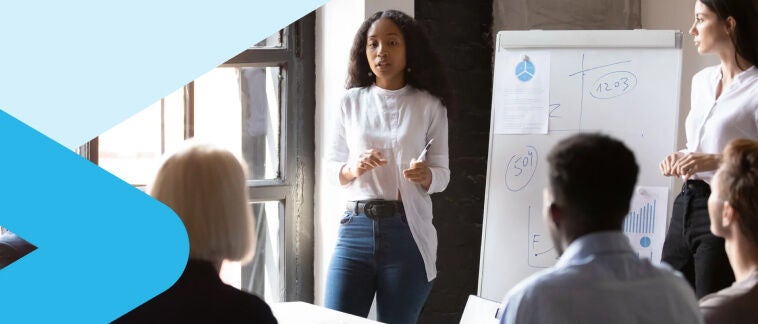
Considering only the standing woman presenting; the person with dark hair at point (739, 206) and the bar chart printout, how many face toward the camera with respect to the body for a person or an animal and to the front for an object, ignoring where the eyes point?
2

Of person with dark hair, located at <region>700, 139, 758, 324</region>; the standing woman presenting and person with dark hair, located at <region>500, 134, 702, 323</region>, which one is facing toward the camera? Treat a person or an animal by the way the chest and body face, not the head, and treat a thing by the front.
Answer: the standing woman presenting

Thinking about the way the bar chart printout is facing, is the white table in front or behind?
in front

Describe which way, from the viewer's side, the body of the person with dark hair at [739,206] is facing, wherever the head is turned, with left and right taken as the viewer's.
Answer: facing away from the viewer and to the left of the viewer

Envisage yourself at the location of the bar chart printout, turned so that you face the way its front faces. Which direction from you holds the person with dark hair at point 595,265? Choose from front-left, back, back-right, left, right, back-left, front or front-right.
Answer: front

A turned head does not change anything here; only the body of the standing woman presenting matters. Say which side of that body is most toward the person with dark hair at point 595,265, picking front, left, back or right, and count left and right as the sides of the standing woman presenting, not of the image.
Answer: front

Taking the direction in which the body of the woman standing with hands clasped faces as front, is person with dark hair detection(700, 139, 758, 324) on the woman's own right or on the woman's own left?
on the woman's own left

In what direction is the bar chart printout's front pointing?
toward the camera

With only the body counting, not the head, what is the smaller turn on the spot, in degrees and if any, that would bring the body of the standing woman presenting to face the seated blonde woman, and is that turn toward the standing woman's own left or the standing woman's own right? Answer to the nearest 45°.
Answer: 0° — they already face them

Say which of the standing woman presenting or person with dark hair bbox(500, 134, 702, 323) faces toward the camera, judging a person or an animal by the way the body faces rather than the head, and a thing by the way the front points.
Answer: the standing woman presenting

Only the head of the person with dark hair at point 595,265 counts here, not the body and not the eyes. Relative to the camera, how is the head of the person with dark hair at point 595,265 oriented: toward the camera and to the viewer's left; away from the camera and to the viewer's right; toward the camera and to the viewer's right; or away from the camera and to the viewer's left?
away from the camera and to the viewer's left

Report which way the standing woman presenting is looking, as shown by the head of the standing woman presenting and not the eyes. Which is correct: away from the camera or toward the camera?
toward the camera

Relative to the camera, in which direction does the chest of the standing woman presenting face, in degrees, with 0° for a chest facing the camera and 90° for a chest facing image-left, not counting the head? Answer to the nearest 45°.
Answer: approximately 0°

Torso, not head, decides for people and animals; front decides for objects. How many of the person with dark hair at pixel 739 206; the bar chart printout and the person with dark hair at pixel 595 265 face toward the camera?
1

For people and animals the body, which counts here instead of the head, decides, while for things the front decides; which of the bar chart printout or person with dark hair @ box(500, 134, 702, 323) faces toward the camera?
the bar chart printout

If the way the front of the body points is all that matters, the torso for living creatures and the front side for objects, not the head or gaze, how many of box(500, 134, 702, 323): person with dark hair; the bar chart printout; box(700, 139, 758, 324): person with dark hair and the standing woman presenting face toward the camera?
2
